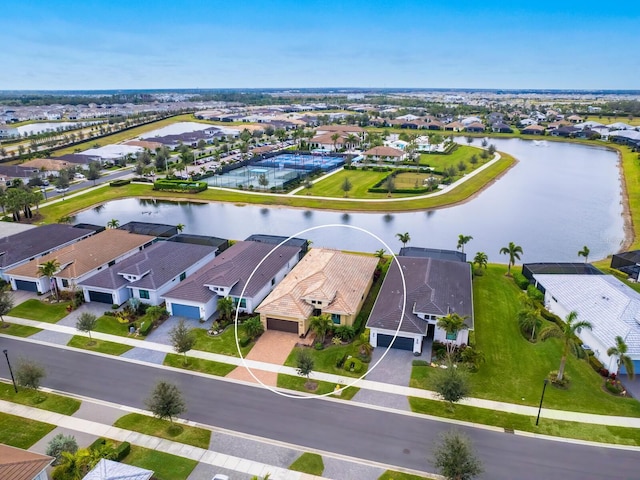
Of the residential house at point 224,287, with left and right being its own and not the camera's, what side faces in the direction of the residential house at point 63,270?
right

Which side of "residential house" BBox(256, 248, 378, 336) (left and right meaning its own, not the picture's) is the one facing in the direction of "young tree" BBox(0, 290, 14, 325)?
right

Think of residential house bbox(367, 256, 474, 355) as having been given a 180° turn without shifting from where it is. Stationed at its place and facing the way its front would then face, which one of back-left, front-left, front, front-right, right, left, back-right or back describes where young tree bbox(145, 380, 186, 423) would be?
back-left

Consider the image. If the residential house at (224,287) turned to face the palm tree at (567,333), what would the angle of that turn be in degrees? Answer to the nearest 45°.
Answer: approximately 90° to its left

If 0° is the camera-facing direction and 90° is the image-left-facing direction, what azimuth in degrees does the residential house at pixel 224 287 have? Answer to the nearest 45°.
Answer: approximately 45°

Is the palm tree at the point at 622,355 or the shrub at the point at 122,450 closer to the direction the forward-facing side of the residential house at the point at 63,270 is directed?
the shrub

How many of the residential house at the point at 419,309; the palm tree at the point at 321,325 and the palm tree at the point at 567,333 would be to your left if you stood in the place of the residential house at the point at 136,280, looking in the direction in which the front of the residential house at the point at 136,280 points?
3

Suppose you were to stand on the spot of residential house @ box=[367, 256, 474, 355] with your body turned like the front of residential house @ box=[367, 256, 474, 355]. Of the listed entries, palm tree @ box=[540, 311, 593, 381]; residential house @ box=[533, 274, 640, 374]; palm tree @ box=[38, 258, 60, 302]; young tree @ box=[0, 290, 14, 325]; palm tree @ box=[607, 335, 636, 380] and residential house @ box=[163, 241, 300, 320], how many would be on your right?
3

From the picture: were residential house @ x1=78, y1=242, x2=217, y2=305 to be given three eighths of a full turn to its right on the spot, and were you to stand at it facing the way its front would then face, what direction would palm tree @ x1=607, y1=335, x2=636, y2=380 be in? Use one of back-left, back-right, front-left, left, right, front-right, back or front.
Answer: back-right

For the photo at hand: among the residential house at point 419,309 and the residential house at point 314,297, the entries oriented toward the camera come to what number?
2

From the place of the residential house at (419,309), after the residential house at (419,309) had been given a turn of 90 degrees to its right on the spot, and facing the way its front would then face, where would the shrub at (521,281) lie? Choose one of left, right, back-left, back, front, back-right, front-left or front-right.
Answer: back-right

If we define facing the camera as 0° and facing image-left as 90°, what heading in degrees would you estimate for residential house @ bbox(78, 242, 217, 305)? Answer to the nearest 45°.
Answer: approximately 45°

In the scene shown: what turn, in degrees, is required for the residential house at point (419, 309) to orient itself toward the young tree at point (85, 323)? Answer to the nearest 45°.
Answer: approximately 90° to its right
